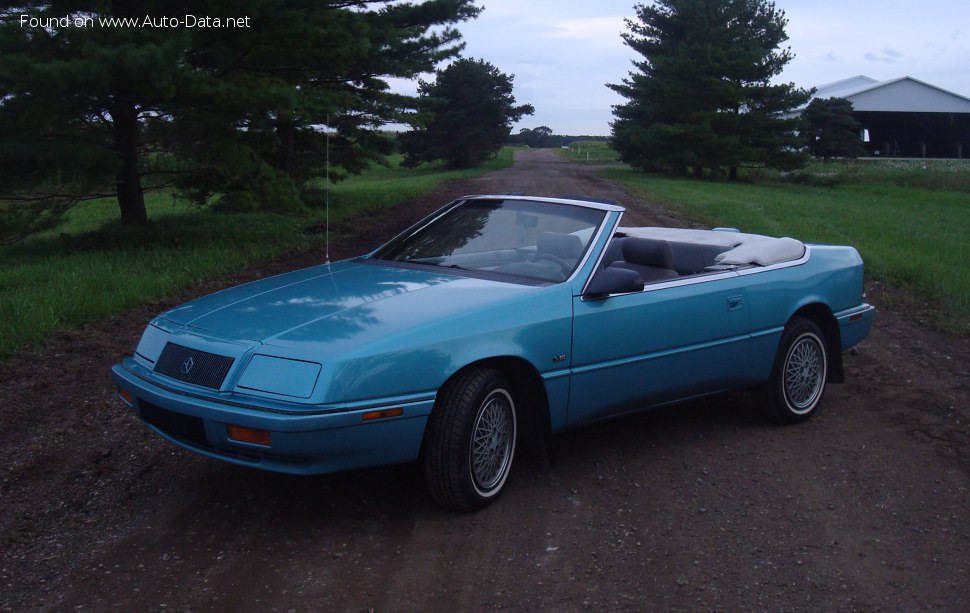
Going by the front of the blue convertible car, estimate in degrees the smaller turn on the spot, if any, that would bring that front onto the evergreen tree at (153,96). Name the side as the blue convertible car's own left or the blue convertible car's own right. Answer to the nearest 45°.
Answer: approximately 90° to the blue convertible car's own right

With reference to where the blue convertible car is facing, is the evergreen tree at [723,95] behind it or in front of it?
behind

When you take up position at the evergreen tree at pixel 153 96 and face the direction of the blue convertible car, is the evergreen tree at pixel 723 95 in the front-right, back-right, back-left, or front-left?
back-left

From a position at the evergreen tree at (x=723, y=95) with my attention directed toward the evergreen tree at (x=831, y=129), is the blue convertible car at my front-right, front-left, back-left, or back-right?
back-right

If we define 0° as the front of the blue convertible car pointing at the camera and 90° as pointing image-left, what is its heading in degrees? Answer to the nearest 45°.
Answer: approximately 45°

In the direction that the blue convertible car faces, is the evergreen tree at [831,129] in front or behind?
behind

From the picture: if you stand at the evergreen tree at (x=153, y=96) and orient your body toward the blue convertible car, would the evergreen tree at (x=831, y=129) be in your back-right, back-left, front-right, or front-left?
back-left
